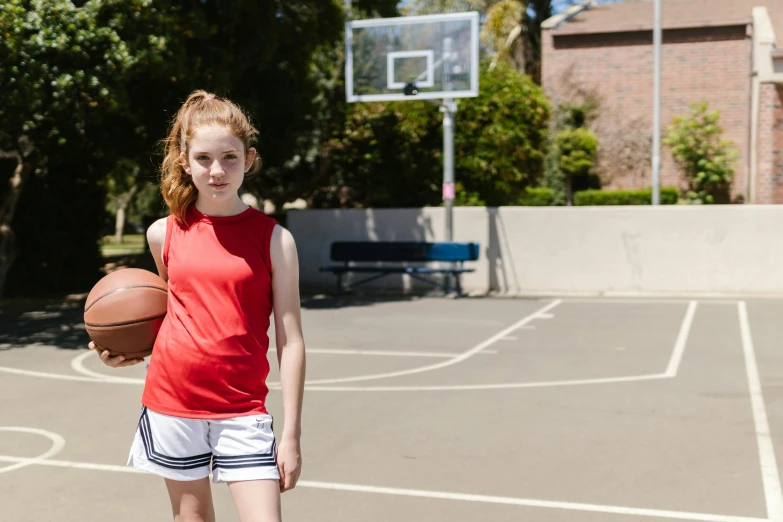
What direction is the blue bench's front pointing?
toward the camera

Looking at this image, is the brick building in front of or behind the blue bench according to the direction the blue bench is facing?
behind

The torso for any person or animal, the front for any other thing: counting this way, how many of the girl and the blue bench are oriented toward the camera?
2

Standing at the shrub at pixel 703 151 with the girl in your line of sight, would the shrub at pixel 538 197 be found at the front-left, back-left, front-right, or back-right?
front-right

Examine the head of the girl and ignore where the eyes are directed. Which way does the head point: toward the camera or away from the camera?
toward the camera

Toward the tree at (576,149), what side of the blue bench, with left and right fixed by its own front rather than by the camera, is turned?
back

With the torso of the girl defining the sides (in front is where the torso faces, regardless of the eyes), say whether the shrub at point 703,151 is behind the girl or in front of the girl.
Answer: behind

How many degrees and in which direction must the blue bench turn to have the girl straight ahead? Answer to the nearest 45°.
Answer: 0° — it already faces them

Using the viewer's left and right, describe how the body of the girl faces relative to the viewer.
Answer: facing the viewer

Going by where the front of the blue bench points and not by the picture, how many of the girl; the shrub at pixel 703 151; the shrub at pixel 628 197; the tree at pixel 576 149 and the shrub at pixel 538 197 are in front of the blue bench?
1

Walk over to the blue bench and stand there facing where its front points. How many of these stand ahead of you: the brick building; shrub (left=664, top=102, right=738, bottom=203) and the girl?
1

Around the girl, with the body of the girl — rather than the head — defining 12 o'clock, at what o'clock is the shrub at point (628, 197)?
The shrub is roughly at 7 o'clock from the girl.

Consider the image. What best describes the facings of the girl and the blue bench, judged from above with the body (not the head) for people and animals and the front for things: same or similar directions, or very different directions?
same or similar directions

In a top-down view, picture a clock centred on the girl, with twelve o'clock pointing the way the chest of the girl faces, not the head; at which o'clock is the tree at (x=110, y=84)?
The tree is roughly at 6 o'clock from the girl.
